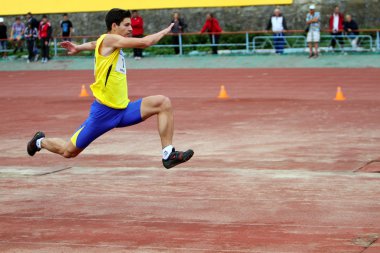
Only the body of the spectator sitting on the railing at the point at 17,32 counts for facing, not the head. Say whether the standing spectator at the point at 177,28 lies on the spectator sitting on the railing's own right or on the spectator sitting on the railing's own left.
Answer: on the spectator sitting on the railing's own left

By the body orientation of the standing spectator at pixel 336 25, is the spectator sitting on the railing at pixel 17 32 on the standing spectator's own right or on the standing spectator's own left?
on the standing spectator's own right

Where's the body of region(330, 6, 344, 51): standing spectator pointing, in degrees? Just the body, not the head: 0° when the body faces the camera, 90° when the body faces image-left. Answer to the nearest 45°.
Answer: approximately 0°

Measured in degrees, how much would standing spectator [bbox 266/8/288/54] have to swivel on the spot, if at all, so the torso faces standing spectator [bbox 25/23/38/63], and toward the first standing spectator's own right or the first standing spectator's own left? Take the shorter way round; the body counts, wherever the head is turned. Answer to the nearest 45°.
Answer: approximately 90° to the first standing spectator's own right

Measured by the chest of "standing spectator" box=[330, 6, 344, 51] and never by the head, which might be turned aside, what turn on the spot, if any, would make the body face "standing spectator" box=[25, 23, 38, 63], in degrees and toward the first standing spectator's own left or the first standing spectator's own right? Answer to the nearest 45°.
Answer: approximately 90° to the first standing spectator's own right
